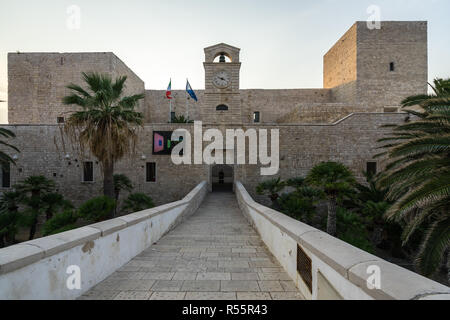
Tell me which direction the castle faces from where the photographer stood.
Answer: facing the viewer

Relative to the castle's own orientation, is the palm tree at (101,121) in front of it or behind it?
in front

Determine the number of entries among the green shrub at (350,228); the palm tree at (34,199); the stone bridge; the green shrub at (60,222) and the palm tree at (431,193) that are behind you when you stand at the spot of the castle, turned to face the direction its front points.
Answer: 0

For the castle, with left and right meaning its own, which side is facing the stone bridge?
front

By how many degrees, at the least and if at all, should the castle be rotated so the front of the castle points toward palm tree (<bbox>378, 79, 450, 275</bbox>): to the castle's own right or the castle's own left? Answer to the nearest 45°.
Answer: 0° — it already faces it

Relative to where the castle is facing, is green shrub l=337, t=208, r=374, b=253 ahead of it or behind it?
ahead
